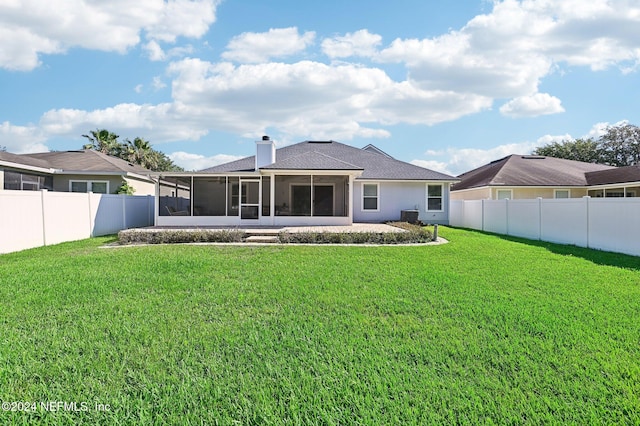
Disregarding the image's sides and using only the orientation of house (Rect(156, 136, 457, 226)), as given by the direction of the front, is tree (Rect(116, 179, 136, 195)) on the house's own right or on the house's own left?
on the house's own left

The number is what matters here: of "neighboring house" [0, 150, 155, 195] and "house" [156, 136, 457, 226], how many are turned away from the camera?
2

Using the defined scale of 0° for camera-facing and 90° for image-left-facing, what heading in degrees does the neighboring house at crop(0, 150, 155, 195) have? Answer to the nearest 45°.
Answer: approximately 180°

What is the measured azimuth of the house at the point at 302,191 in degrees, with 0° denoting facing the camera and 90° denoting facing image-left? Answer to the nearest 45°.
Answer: approximately 180°

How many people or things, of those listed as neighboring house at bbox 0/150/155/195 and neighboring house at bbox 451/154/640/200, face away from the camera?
2

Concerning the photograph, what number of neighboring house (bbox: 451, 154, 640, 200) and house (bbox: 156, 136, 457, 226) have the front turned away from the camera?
2

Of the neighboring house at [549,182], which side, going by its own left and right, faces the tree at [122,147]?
left

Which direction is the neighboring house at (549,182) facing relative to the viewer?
away from the camera
